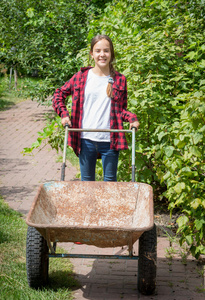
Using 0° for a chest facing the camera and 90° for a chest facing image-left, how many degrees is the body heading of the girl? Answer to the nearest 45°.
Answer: approximately 0°

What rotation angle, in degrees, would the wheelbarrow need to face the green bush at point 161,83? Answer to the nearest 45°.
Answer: approximately 135° to its left
